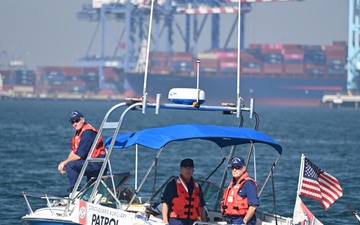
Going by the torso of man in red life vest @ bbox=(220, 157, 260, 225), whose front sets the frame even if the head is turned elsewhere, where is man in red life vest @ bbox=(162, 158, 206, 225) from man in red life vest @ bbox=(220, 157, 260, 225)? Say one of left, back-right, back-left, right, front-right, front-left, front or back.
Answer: front-right

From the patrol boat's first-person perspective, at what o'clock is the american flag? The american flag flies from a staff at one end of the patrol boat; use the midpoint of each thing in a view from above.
The american flag is roughly at 6 o'clock from the patrol boat.

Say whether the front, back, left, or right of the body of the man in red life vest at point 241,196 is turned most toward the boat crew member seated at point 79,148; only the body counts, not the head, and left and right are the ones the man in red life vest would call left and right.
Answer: right

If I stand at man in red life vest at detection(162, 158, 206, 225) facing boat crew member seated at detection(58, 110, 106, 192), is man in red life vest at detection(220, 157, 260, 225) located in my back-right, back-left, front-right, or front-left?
back-right

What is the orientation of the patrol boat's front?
to the viewer's left

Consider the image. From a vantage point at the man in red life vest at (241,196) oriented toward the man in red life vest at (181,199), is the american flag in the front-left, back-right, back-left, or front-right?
back-right
